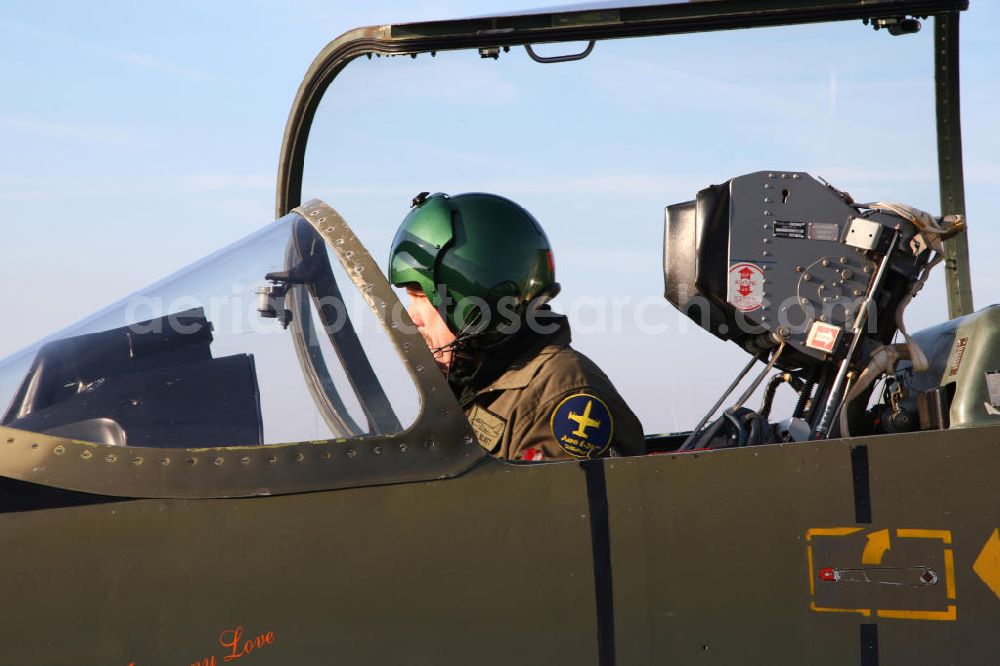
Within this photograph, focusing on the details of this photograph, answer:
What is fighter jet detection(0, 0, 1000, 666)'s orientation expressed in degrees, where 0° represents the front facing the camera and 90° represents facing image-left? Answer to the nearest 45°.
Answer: approximately 90°

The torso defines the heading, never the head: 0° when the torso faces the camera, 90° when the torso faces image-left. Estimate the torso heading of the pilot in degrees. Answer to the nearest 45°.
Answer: approximately 90°
